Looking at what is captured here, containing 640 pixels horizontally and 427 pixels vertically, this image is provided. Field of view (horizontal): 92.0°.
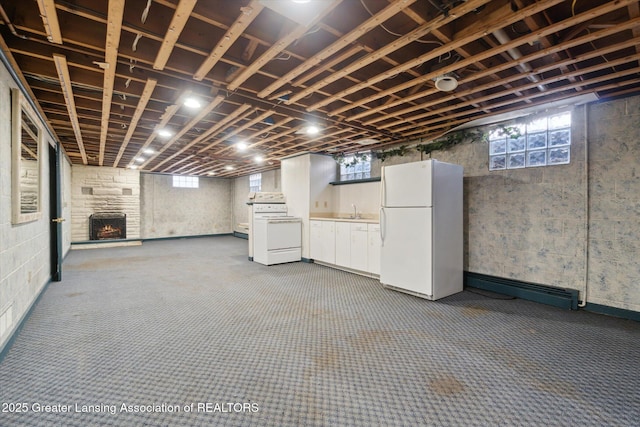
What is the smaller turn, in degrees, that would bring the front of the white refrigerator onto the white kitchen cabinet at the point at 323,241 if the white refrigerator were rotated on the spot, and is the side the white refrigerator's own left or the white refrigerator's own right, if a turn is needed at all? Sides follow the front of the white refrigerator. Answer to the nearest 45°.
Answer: approximately 90° to the white refrigerator's own right

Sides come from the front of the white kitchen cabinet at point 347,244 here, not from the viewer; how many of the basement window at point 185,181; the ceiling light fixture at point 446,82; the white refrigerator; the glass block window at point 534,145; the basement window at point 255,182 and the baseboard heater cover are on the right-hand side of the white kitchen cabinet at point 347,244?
2

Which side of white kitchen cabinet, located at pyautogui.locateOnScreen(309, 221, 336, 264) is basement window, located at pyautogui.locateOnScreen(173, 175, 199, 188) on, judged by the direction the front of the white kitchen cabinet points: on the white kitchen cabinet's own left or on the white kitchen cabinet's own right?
on the white kitchen cabinet's own right

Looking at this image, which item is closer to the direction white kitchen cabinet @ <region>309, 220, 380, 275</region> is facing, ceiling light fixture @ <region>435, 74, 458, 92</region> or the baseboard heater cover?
the ceiling light fixture

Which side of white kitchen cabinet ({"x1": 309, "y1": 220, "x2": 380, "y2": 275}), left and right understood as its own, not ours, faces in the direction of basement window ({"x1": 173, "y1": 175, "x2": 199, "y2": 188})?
right

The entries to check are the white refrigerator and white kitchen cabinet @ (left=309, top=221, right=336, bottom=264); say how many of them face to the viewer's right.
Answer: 0

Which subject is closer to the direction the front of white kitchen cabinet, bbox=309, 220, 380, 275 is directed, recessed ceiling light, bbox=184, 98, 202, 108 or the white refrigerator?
the recessed ceiling light

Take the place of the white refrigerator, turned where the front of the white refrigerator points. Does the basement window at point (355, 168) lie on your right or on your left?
on your right

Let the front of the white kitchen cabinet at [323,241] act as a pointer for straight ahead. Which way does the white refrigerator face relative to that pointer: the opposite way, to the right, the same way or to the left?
the same way

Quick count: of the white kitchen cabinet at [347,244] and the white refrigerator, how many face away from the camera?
0

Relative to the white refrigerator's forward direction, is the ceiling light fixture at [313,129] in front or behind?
in front

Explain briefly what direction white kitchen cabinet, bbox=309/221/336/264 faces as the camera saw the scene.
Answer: facing the viewer and to the left of the viewer

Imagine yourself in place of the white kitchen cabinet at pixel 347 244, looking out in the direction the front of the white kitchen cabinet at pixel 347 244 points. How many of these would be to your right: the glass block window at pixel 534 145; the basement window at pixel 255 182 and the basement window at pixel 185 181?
2

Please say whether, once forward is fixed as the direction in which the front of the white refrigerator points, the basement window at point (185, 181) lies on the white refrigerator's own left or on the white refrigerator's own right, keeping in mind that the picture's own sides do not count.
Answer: on the white refrigerator's own right

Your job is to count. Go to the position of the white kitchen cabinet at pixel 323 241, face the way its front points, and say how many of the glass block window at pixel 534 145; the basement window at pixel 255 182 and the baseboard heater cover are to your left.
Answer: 2

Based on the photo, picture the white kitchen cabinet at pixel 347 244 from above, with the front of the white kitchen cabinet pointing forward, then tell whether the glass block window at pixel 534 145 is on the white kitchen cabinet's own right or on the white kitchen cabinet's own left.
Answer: on the white kitchen cabinet's own left
